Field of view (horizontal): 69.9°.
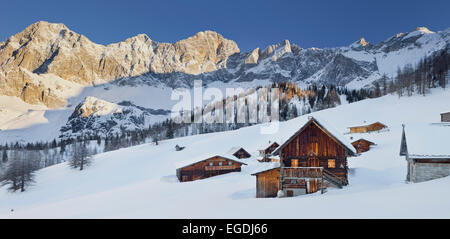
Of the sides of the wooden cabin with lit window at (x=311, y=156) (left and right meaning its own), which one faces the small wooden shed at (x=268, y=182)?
right

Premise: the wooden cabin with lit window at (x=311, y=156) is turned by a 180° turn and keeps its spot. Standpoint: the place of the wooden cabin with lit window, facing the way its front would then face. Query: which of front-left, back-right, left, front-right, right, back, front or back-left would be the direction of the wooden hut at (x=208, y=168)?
front-left

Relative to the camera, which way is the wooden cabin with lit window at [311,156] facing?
toward the camera
